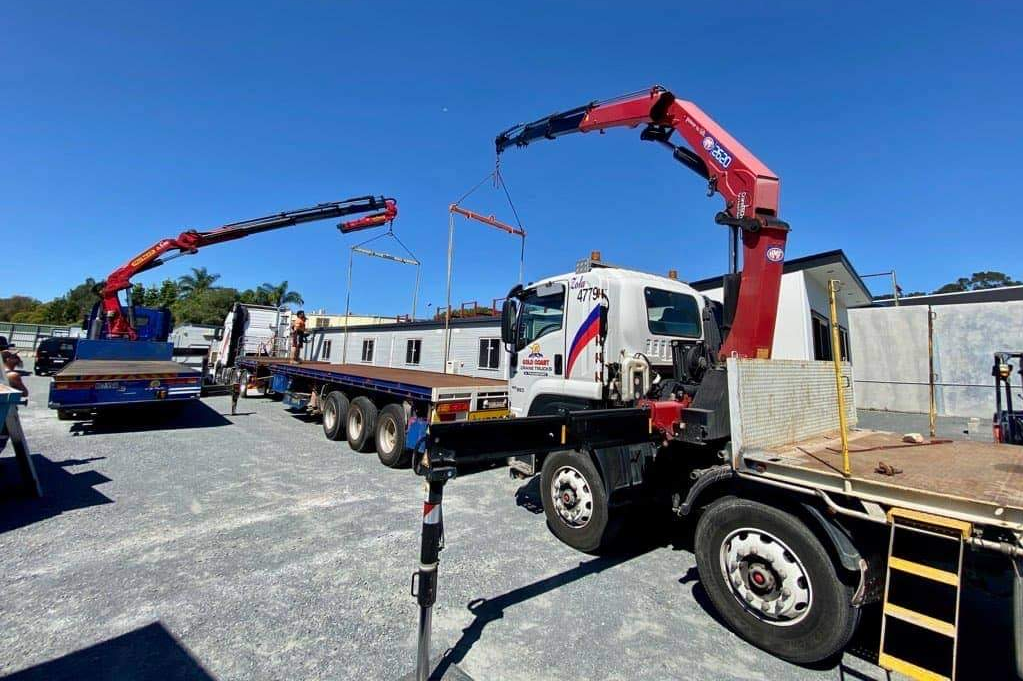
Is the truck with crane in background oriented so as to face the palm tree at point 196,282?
yes

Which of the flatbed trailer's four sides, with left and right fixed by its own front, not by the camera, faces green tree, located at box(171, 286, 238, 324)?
front

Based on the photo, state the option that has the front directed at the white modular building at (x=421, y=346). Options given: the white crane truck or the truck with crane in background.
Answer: the white crane truck

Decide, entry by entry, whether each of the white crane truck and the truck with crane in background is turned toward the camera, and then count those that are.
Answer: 0

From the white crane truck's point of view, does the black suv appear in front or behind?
in front

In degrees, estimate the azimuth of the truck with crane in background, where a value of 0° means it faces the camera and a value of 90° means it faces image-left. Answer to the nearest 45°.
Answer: approximately 180°

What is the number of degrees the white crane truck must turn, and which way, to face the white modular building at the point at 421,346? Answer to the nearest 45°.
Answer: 0° — it already faces it

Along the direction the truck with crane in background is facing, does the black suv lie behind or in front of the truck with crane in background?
in front

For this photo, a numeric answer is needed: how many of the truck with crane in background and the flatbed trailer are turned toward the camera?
0

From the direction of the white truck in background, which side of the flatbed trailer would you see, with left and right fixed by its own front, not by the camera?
front

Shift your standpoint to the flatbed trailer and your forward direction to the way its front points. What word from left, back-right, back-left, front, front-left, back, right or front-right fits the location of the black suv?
front

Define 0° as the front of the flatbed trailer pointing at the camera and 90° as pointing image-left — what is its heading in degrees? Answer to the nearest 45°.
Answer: approximately 135°

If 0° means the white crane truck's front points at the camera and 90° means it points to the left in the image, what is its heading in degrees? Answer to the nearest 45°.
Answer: approximately 135°
